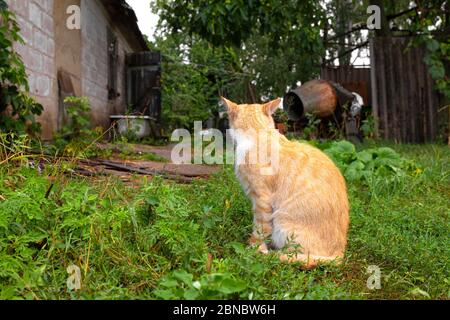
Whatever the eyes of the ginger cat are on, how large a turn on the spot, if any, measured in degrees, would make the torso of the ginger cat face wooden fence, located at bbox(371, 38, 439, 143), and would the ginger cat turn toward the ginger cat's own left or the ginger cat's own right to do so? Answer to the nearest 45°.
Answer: approximately 90° to the ginger cat's own right

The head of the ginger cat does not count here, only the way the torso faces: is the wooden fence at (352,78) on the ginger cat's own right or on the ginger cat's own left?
on the ginger cat's own right

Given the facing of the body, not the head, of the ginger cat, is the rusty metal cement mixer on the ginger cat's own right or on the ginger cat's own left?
on the ginger cat's own right

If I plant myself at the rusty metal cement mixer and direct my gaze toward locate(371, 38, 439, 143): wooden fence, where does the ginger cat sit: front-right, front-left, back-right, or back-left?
back-right
